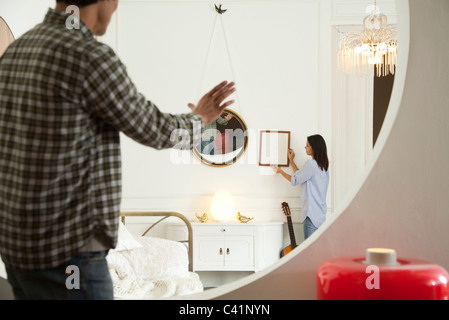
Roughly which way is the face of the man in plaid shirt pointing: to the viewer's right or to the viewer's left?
to the viewer's right

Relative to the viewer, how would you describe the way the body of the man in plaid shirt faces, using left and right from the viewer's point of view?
facing away from the viewer and to the right of the viewer
